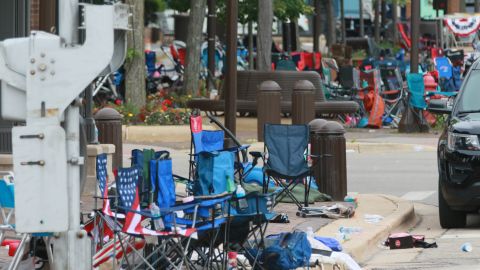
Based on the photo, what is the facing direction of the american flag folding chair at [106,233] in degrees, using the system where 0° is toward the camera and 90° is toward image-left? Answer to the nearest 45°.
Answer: approximately 270°

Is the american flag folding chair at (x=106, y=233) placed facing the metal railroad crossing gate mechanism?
no

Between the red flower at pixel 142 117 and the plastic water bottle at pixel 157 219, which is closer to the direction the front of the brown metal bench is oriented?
the plastic water bottle

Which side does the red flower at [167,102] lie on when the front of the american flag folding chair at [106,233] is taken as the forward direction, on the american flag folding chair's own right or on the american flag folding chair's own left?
on the american flag folding chair's own left

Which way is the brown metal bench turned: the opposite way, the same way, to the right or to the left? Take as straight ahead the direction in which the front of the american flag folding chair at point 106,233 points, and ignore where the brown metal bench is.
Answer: to the right

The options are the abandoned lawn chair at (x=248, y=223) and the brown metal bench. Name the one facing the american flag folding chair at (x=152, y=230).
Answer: the brown metal bench

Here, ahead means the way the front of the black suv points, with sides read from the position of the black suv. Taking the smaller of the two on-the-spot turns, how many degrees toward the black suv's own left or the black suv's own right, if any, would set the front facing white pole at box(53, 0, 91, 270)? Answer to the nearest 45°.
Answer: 0° — it already faces it

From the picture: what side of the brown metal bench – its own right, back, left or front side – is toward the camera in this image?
front

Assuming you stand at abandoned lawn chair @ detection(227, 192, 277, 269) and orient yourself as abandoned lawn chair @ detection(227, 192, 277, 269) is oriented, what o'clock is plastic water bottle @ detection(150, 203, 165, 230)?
The plastic water bottle is roughly at 6 o'clock from the abandoned lawn chair.

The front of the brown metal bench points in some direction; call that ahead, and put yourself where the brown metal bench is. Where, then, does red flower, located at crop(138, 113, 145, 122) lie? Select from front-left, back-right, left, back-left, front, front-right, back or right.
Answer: front-right

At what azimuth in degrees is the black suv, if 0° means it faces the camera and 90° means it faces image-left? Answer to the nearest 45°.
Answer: approximately 0°

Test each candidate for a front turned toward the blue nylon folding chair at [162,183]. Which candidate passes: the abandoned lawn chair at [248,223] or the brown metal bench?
the brown metal bench

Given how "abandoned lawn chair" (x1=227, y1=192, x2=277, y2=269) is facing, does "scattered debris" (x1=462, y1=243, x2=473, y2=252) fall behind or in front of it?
in front

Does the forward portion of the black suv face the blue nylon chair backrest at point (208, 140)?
no

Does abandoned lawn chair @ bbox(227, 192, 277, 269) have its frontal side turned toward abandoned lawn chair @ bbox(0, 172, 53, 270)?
no

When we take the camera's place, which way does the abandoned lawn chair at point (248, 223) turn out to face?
facing away from the viewer and to the right of the viewer

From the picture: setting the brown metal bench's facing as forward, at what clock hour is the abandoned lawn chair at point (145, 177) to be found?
The abandoned lawn chair is roughly at 12 o'clock from the brown metal bench.

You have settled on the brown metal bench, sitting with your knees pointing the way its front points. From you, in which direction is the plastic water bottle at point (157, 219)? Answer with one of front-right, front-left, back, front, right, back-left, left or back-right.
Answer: front

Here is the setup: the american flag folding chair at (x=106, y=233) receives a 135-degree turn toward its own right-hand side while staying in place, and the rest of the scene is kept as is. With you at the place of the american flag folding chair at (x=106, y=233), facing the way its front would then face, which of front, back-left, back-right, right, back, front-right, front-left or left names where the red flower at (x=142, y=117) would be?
back-right

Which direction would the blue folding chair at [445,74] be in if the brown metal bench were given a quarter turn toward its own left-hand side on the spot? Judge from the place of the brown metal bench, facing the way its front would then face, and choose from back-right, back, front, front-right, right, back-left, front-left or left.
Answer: front-left
